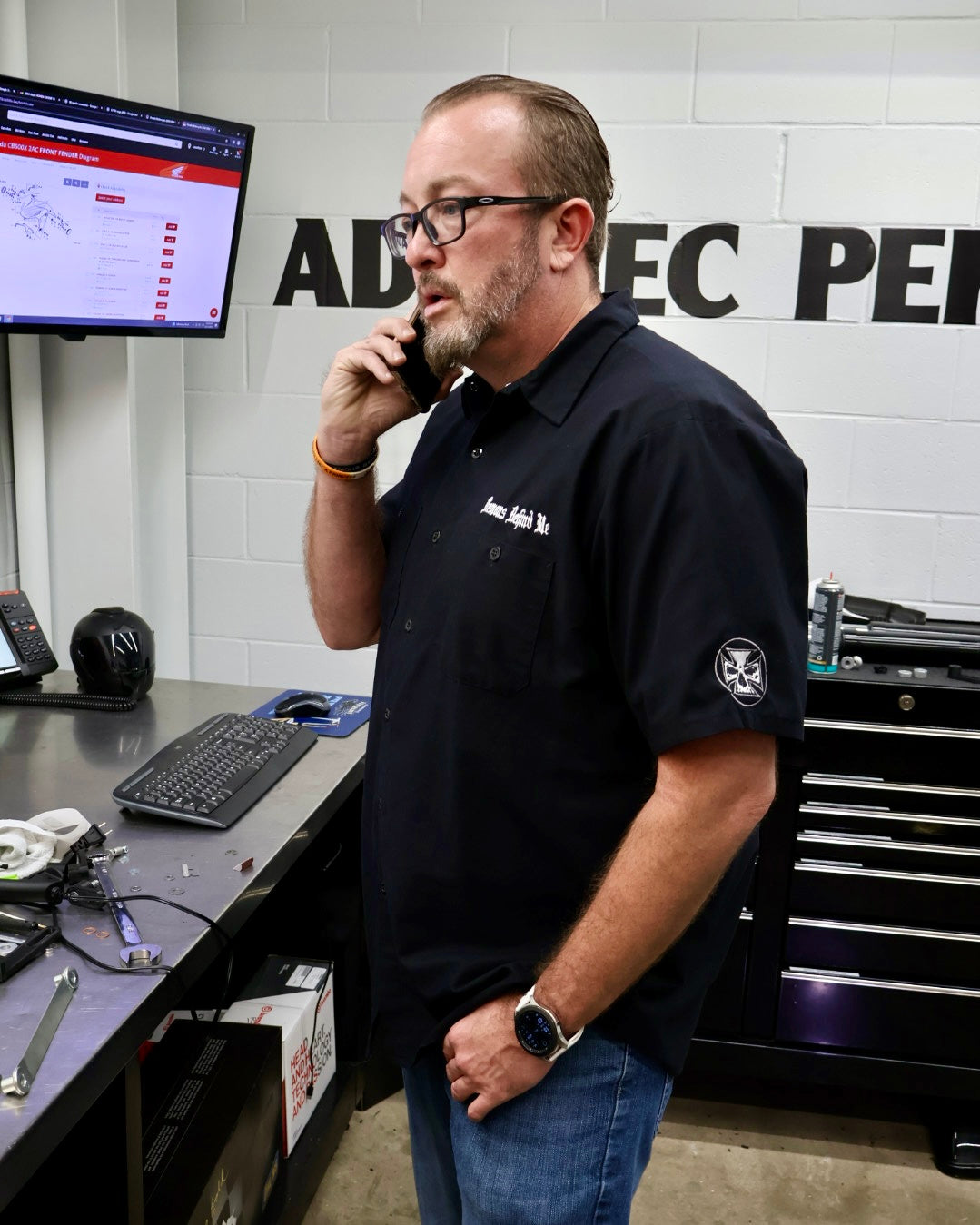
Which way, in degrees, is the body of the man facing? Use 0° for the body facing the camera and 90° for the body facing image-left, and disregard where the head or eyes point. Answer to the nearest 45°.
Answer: approximately 45°

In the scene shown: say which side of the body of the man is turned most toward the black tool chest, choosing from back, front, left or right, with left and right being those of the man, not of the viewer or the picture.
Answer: back

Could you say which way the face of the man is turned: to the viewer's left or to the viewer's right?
to the viewer's left

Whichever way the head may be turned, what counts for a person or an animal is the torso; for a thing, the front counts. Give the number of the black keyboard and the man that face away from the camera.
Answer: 0

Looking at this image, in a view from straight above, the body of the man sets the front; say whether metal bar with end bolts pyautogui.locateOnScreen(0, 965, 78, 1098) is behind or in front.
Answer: in front

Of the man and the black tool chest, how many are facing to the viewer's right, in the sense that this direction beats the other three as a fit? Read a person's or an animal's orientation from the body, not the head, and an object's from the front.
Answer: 0

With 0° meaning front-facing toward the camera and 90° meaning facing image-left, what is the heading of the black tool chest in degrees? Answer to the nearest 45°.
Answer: approximately 0°
